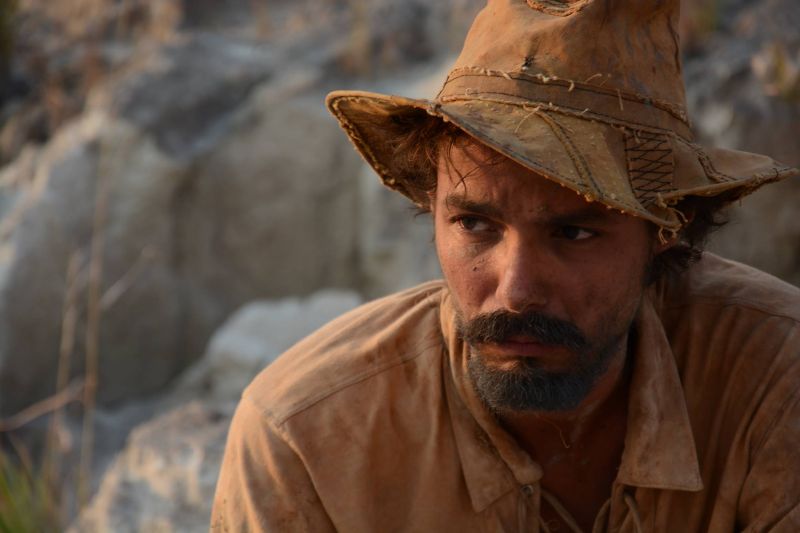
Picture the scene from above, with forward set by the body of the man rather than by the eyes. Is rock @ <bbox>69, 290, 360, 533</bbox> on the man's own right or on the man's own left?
on the man's own right

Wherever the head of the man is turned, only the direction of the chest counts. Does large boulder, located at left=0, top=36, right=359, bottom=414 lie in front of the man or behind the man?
behind

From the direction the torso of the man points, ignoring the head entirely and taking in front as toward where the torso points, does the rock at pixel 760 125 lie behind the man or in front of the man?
behind

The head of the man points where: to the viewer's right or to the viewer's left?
to the viewer's left

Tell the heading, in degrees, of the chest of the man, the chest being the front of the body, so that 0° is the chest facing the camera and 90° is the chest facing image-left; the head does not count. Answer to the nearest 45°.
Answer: approximately 0°

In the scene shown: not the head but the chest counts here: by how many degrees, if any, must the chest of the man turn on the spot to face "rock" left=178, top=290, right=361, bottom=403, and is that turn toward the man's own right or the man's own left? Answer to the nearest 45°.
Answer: approximately 135° to the man's own right
